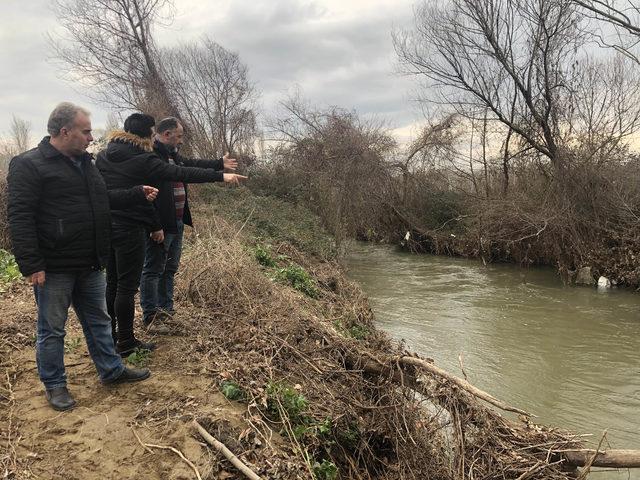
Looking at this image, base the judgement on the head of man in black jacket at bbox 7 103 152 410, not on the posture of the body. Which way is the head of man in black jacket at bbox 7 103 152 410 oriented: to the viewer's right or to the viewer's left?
to the viewer's right

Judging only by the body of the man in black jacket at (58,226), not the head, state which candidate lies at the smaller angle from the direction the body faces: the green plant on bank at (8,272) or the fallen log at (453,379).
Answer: the fallen log

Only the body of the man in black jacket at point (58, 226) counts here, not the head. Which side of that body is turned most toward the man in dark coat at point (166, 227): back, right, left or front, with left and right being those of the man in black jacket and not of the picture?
left

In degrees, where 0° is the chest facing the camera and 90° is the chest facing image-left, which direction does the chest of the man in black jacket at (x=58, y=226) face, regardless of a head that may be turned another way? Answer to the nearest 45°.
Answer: approximately 315°

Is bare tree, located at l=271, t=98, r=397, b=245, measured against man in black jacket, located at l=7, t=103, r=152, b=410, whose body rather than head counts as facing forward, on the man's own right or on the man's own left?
on the man's own left

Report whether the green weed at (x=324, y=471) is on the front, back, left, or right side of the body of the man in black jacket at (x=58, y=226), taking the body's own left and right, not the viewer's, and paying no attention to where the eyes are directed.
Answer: front

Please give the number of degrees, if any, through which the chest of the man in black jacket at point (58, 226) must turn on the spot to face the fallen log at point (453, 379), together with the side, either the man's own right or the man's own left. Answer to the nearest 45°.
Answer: approximately 45° to the man's own left

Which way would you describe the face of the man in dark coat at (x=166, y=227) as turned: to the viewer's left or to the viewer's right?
to the viewer's right

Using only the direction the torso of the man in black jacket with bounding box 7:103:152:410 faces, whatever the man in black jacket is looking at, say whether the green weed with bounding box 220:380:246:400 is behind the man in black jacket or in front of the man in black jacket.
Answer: in front

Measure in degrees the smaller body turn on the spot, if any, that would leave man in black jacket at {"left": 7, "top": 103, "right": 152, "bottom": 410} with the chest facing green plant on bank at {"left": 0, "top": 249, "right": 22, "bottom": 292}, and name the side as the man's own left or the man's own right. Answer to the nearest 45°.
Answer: approximately 135° to the man's own left

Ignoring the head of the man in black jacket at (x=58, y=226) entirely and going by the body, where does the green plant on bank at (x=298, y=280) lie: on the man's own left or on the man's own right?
on the man's own left
